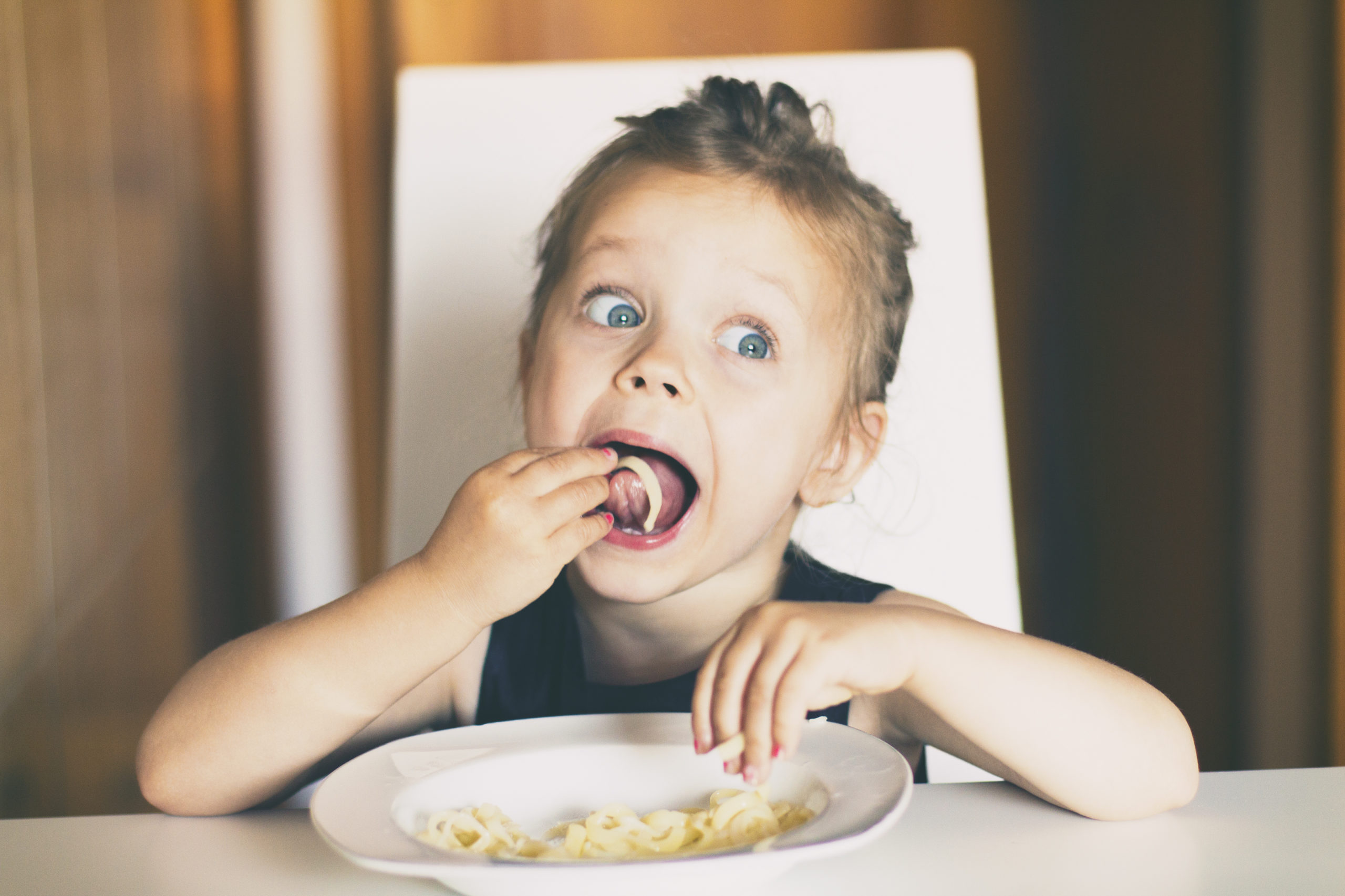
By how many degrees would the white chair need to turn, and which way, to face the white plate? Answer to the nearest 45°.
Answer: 0° — it already faces it

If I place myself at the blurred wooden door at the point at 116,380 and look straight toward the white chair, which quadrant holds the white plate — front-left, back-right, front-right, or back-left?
front-right

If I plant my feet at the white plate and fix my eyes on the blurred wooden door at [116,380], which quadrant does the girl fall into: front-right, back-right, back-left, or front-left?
front-right

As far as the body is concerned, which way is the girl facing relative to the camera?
toward the camera

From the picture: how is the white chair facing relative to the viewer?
toward the camera
